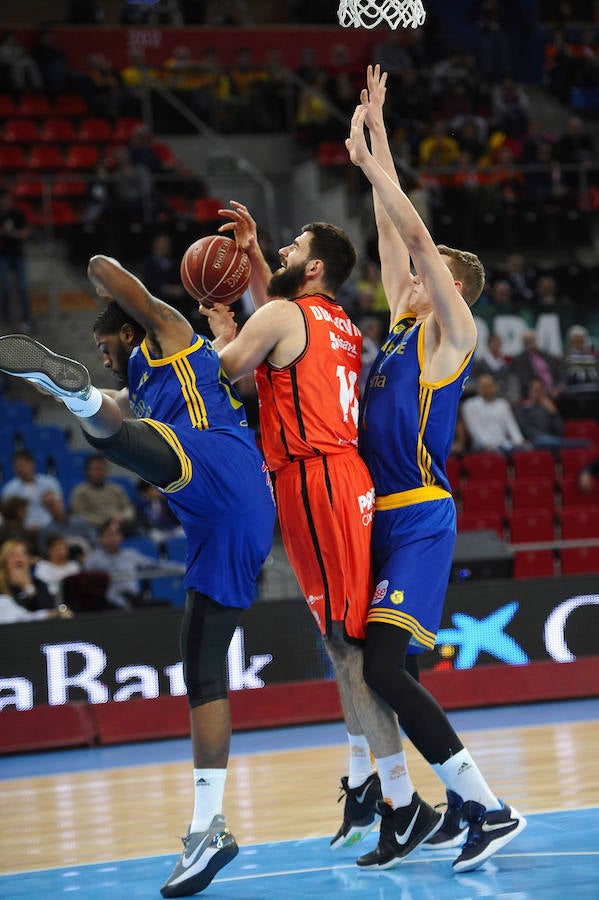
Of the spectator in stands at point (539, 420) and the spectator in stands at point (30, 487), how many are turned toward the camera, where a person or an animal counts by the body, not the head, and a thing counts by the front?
2

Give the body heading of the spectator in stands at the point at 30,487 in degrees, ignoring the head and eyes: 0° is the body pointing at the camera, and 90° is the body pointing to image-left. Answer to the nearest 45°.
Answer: approximately 0°

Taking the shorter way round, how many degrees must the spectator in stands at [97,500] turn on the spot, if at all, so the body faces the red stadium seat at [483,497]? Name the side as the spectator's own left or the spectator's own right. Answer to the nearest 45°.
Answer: approximately 90° to the spectator's own left

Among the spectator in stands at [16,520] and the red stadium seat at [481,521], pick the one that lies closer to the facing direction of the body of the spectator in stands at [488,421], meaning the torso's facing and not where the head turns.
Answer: the red stadium seat

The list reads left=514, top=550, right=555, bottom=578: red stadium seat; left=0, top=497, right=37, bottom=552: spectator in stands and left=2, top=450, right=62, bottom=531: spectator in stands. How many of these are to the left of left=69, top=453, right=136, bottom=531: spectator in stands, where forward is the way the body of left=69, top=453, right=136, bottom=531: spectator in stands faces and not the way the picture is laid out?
1

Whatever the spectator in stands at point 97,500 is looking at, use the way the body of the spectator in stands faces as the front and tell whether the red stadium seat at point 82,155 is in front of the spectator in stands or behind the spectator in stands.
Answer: behind

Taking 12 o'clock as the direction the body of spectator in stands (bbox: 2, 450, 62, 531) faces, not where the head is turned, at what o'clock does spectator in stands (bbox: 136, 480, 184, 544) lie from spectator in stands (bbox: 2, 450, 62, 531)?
spectator in stands (bbox: 136, 480, 184, 544) is roughly at 9 o'clock from spectator in stands (bbox: 2, 450, 62, 531).

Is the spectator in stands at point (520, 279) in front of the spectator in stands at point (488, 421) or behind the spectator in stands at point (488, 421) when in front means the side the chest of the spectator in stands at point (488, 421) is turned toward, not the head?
behind

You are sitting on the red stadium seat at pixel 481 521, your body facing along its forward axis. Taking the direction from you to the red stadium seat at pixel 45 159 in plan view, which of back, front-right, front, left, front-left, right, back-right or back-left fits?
back-right

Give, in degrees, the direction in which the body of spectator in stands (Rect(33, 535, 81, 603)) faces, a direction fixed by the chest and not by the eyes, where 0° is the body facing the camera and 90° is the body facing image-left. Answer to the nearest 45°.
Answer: approximately 0°
